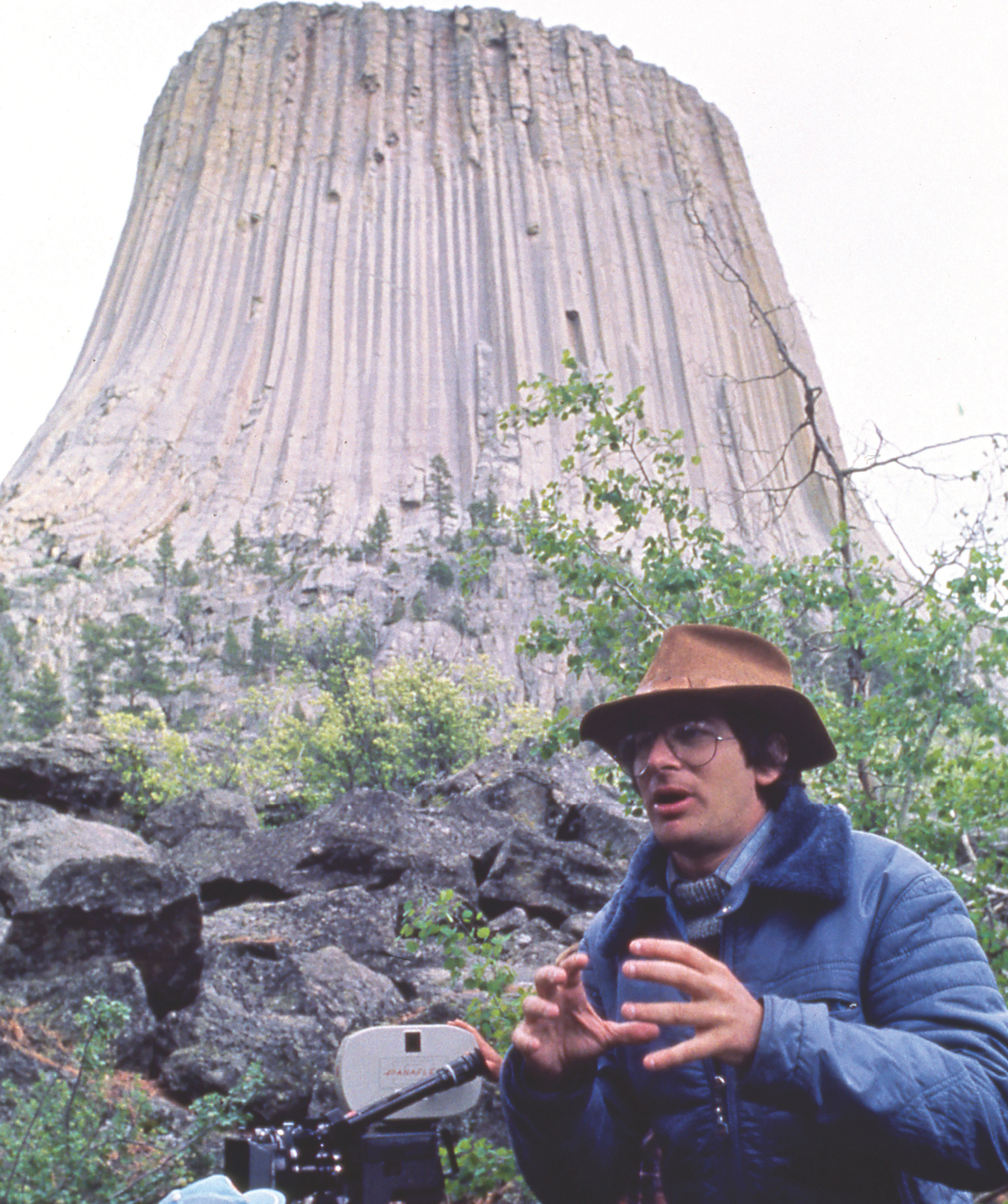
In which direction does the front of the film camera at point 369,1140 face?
to the viewer's left

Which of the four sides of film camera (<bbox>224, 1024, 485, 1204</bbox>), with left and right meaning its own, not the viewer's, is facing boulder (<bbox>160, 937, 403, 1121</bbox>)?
right

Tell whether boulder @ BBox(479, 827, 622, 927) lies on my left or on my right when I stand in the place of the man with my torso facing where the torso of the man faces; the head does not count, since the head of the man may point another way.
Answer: on my right

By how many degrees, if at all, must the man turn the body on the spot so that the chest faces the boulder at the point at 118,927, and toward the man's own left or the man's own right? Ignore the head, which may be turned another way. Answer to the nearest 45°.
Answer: approximately 90° to the man's own right

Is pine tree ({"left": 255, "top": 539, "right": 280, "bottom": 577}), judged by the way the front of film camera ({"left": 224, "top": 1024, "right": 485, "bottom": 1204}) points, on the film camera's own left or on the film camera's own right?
on the film camera's own right

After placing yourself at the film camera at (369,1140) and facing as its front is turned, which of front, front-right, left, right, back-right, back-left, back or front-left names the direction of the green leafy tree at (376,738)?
right

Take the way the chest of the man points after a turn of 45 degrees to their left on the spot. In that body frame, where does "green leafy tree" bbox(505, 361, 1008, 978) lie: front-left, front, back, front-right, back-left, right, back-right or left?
back

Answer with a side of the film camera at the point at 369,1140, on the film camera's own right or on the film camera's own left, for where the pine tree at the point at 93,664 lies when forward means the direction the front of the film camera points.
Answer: on the film camera's own right

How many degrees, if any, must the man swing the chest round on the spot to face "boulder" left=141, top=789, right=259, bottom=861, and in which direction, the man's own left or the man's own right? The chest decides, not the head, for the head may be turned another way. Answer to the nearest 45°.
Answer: approximately 90° to the man's own right

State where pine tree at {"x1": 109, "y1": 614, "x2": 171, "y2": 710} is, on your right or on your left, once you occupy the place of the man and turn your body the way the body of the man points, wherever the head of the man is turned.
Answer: on your right

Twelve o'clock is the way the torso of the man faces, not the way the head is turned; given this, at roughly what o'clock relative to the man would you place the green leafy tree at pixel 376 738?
The green leafy tree is roughly at 4 o'clock from the man.
